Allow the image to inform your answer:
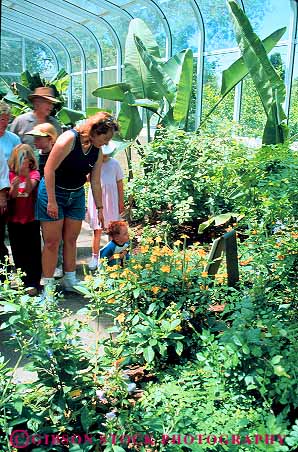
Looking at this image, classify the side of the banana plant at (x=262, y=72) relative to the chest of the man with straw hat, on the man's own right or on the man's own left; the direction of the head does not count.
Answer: on the man's own left

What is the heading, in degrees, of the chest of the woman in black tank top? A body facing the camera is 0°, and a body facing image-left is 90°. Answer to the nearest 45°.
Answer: approximately 315°

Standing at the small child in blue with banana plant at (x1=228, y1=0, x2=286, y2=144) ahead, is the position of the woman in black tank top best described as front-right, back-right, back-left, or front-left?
back-left

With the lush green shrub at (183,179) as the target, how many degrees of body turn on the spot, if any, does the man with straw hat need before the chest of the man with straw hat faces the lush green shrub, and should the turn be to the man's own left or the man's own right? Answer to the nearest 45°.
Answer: approximately 90° to the man's own left

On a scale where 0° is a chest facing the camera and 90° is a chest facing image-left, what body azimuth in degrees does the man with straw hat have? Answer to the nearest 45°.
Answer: approximately 315°
